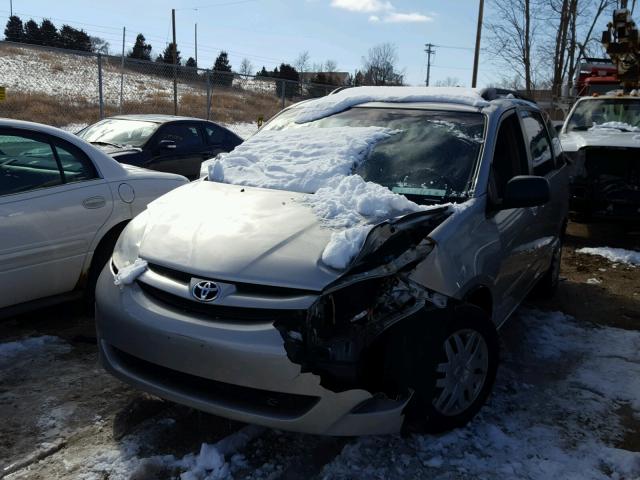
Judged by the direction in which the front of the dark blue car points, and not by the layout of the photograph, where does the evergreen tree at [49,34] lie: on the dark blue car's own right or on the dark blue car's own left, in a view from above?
on the dark blue car's own right

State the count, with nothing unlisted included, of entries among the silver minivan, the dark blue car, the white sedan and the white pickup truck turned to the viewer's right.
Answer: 0

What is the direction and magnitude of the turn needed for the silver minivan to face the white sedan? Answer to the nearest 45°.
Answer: approximately 90° to its right

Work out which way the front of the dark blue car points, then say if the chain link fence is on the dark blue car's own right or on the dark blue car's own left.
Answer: on the dark blue car's own right

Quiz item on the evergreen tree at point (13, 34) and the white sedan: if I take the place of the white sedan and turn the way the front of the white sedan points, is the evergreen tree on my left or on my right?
on my right

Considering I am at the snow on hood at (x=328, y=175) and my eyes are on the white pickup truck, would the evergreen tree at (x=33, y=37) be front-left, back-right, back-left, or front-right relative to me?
front-left

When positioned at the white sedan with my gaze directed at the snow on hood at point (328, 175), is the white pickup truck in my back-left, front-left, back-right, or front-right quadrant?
front-left

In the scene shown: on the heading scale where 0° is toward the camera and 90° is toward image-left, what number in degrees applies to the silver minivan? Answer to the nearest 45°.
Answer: approximately 45°

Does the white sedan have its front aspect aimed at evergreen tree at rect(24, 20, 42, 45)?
no

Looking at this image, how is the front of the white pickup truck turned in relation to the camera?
facing the viewer

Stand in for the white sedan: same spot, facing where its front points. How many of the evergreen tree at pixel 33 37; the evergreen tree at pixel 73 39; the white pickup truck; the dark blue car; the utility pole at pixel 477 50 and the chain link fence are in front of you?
0

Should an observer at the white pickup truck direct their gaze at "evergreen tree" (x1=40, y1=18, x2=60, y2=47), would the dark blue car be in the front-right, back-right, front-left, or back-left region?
front-left

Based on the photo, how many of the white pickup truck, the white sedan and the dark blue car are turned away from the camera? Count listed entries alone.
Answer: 0
